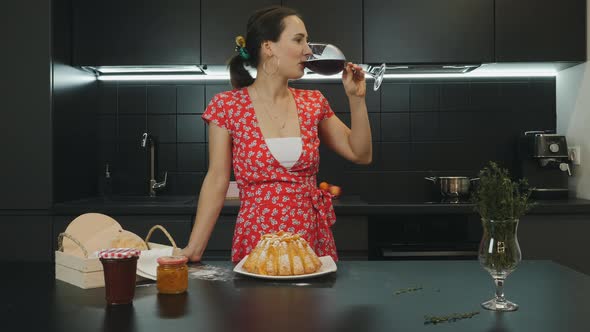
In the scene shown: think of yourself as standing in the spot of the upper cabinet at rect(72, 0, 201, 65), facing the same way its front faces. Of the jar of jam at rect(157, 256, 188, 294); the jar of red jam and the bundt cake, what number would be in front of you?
3

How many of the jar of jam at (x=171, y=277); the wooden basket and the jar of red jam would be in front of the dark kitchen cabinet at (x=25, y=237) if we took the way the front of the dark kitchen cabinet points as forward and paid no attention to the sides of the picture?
3

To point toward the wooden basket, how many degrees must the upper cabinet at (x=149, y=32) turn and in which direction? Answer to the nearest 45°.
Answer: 0° — it already faces it

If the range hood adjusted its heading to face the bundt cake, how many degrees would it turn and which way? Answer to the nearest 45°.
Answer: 0° — it already faces it

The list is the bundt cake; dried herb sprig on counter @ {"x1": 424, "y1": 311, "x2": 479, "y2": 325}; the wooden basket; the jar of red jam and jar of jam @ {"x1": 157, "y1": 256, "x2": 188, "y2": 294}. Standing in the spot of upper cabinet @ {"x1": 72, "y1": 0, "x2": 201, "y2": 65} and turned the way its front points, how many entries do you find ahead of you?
5

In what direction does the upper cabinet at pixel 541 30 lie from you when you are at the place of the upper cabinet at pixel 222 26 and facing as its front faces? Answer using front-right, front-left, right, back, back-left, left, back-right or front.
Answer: left

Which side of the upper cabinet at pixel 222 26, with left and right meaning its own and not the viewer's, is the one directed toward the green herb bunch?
front

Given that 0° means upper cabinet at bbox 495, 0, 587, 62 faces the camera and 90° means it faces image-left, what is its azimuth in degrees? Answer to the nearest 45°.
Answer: approximately 0°

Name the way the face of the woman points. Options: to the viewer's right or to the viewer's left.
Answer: to the viewer's right

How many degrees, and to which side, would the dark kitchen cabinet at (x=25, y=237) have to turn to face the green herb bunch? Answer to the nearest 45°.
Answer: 0° — it already faces it
